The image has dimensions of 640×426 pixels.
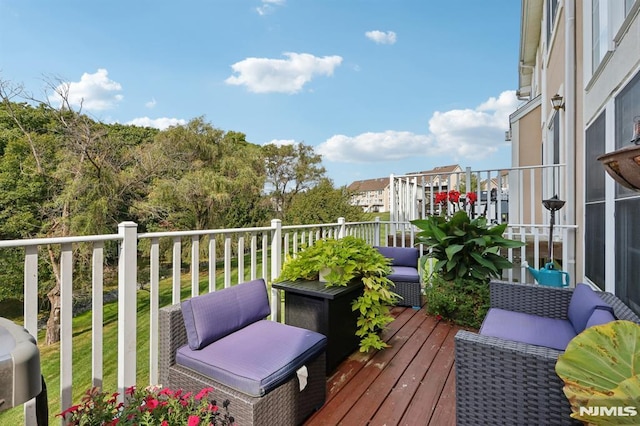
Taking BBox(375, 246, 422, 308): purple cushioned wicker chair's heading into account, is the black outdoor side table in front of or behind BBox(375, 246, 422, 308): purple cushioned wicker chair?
in front

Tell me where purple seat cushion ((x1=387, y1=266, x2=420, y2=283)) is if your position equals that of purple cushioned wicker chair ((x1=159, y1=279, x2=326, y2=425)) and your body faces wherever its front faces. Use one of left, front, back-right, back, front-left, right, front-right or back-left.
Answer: left

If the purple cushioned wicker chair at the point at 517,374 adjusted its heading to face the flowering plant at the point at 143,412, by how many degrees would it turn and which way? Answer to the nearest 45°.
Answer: approximately 45° to its left

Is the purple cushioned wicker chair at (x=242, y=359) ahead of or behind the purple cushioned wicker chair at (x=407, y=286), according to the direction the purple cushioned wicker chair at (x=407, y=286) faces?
ahead

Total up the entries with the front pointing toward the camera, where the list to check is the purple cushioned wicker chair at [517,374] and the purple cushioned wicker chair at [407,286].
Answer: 1

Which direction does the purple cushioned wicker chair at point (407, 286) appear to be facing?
toward the camera

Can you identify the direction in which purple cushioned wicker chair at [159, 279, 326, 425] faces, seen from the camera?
facing the viewer and to the right of the viewer

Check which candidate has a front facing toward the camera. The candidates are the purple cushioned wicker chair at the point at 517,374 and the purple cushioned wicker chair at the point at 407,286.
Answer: the purple cushioned wicker chair at the point at 407,286

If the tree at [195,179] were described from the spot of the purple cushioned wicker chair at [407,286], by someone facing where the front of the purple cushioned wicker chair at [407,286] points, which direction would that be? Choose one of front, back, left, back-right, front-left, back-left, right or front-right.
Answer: back-right

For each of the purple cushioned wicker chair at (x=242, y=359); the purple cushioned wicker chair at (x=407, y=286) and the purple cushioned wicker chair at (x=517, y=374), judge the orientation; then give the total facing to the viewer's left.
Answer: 1

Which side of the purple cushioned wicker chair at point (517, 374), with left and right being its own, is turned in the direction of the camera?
left

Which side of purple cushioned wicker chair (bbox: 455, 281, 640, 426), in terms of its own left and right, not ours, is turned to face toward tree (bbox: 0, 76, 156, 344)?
front

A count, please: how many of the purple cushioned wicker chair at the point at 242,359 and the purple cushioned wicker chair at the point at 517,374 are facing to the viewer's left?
1

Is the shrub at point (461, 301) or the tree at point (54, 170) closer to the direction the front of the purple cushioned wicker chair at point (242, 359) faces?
the shrub

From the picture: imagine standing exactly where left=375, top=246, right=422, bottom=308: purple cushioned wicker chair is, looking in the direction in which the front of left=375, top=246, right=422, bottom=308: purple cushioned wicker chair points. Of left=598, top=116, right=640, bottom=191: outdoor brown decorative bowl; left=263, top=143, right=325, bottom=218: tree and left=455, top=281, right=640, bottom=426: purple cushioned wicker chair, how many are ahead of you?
2

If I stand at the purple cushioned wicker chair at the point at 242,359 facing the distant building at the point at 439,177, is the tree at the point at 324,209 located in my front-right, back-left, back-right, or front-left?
front-left

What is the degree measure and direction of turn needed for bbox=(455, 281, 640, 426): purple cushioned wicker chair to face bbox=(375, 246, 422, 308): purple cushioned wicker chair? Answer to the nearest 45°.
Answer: approximately 45° to its right

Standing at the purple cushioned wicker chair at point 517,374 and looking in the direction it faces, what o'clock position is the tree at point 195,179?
The tree is roughly at 1 o'clock from the purple cushioned wicker chair.

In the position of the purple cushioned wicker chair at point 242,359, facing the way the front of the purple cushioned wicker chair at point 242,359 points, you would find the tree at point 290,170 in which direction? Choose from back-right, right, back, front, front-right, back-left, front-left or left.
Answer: back-left

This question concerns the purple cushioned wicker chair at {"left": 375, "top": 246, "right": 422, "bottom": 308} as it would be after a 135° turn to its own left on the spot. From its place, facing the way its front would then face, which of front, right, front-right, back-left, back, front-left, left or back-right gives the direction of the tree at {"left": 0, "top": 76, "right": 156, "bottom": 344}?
back-left
